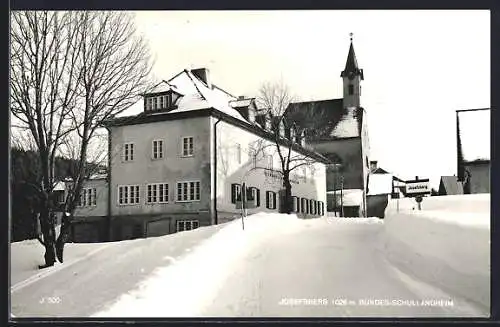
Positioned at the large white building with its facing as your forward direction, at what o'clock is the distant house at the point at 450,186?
The distant house is roughly at 11 o'clock from the large white building.

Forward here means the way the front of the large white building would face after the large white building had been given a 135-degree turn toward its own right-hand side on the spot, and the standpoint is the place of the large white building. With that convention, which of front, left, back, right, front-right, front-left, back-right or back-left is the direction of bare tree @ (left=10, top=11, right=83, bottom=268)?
front

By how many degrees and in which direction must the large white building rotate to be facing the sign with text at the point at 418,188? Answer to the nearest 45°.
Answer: approximately 45° to its left

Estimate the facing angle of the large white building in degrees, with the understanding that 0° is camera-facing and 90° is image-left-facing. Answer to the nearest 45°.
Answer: approximately 315°

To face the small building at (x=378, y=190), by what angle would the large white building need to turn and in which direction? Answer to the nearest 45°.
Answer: approximately 45° to its left

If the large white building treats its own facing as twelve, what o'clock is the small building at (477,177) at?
The small building is roughly at 11 o'clock from the large white building.
